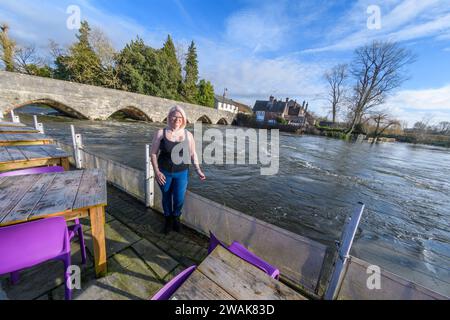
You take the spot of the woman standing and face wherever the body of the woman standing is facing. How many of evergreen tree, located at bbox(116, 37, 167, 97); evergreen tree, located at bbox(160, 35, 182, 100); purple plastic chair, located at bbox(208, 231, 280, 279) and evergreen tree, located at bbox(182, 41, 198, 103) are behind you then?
3

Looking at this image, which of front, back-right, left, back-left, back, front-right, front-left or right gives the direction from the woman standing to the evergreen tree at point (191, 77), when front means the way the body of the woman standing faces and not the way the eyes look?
back

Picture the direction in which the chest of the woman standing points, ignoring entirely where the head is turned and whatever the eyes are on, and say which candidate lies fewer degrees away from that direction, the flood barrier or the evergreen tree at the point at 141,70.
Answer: the flood barrier

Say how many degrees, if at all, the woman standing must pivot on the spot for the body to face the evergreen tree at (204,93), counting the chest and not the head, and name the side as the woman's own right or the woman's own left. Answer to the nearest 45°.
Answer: approximately 180°

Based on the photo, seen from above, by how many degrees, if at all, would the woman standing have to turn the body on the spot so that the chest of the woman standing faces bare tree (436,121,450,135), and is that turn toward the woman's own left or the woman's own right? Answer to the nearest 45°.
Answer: approximately 135° to the woman's own left

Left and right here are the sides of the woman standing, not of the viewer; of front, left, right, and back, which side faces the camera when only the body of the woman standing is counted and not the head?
front

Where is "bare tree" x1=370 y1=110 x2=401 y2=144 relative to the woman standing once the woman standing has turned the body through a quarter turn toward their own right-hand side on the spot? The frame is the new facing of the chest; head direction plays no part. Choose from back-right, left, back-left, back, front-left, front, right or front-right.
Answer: back-right

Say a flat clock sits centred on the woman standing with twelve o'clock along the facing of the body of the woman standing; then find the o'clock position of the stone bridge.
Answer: The stone bridge is roughly at 5 o'clock from the woman standing.

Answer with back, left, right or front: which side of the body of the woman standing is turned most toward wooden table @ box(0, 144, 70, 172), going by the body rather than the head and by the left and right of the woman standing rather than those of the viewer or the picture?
right

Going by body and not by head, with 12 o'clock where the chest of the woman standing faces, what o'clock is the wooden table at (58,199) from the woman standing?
The wooden table is roughly at 2 o'clock from the woman standing.

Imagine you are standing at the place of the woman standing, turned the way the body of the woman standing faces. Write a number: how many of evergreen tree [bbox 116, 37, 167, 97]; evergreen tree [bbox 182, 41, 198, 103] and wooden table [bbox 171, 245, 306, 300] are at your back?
2

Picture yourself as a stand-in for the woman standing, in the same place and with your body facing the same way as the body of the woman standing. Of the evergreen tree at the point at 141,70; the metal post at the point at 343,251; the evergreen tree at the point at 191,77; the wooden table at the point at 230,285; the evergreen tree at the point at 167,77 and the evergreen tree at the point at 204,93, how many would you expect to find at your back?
4

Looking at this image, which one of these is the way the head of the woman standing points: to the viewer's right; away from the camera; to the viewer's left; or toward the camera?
toward the camera

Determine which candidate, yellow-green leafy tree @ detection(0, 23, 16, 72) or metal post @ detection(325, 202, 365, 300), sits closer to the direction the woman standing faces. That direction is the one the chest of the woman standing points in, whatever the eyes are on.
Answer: the metal post

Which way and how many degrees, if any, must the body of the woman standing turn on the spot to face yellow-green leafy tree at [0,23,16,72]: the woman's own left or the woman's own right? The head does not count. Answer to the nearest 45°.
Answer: approximately 135° to the woman's own right

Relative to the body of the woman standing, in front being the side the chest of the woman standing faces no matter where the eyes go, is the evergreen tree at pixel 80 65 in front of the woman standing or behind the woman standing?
behind

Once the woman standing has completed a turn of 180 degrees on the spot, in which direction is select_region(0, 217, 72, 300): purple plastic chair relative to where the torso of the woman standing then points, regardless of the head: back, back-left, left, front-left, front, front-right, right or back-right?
back-left
